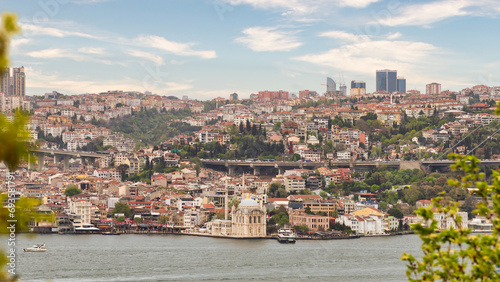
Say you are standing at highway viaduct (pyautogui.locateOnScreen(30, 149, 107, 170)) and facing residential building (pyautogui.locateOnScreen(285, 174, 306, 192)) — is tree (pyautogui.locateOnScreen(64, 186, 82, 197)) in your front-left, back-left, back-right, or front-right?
front-right

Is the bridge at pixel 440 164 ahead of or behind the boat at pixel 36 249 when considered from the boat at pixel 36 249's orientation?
behind

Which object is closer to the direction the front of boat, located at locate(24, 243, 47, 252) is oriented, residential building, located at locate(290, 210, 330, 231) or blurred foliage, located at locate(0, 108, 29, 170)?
the blurred foliage

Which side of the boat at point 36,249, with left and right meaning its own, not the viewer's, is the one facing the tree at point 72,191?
right

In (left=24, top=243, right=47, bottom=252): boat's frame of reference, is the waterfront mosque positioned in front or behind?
behind

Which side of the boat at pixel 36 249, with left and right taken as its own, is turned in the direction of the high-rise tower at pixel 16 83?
right

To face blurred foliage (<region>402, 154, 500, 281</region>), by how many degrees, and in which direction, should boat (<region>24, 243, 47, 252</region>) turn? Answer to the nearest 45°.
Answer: approximately 90° to its left

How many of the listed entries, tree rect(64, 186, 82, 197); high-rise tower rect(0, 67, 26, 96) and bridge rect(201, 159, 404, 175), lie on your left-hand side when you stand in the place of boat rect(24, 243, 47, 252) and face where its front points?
0

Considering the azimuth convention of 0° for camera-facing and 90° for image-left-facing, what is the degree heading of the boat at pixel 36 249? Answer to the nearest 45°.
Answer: approximately 90°

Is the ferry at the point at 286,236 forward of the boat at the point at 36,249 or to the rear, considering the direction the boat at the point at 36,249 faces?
to the rear

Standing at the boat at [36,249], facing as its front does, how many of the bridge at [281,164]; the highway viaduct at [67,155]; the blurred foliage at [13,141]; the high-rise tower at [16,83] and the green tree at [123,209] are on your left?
1

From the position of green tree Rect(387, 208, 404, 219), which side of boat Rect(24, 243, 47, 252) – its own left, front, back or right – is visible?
back

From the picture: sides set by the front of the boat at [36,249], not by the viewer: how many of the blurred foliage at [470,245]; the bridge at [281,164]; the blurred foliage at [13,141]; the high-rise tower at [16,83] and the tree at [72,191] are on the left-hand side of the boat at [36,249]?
2

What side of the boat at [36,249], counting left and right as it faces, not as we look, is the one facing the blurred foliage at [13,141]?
left

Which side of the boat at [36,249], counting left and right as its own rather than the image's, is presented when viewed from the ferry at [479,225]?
back
